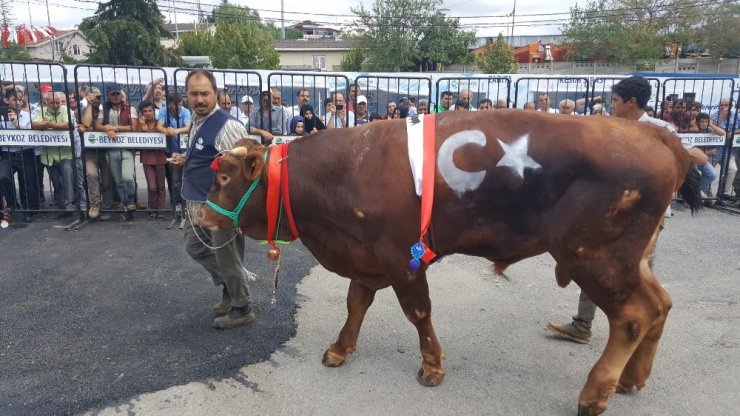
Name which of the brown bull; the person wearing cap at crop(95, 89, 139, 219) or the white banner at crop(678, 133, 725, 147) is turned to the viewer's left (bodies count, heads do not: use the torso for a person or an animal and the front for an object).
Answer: the brown bull

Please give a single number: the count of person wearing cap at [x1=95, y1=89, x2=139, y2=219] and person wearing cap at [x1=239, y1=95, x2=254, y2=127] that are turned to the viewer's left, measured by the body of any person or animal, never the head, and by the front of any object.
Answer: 0

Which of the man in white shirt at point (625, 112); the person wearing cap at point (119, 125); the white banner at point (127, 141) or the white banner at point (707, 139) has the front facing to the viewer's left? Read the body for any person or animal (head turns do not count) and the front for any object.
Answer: the man in white shirt

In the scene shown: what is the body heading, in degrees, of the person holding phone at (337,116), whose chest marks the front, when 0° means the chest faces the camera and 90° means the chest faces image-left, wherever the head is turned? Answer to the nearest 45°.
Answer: approximately 0°

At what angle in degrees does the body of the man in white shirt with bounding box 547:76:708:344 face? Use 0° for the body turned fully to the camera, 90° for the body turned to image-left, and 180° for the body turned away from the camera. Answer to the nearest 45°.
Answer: approximately 90°

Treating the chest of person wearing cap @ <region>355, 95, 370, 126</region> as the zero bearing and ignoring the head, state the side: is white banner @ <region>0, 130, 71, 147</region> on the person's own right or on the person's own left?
on the person's own right

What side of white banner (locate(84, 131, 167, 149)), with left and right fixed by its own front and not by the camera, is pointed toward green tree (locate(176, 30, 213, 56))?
back

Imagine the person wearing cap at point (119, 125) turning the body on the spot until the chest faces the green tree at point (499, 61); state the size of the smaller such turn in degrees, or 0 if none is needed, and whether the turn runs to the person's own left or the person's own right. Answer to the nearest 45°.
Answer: approximately 135° to the person's own left

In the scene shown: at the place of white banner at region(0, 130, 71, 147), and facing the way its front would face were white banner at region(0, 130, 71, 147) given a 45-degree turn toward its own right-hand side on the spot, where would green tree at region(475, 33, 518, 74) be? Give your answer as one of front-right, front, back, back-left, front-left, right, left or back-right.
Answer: back

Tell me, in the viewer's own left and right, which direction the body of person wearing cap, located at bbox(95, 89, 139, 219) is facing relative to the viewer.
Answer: facing the viewer

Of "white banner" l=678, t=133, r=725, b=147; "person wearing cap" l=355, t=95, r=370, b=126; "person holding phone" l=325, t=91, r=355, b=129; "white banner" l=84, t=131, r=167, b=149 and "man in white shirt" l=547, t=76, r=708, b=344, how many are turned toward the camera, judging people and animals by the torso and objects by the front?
4

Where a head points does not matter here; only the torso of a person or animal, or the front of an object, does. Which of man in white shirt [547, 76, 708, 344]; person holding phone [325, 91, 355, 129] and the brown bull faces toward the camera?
the person holding phone

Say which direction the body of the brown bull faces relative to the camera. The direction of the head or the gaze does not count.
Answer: to the viewer's left

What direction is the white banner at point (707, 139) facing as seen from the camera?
toward the camera

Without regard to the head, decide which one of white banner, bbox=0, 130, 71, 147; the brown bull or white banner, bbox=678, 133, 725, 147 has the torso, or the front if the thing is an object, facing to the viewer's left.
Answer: the brown bull

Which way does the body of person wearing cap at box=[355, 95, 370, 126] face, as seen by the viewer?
toward the camera

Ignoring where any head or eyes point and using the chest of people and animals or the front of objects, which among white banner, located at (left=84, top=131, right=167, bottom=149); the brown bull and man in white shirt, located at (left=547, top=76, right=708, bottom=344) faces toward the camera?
the white banner
